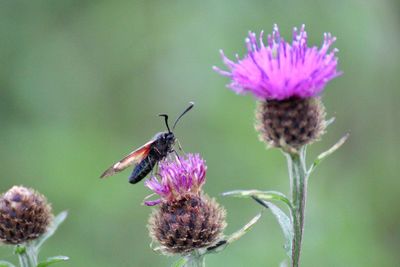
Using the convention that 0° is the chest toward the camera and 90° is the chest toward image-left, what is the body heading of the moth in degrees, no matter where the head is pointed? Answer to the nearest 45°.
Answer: approximately 270°

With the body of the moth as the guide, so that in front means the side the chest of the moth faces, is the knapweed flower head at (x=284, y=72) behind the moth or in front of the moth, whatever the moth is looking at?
in front

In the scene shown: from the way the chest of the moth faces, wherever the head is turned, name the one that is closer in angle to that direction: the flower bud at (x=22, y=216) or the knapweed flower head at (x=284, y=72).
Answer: the knapweed flower head

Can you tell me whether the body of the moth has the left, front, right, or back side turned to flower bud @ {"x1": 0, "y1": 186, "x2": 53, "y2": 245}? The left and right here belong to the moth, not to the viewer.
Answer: back
